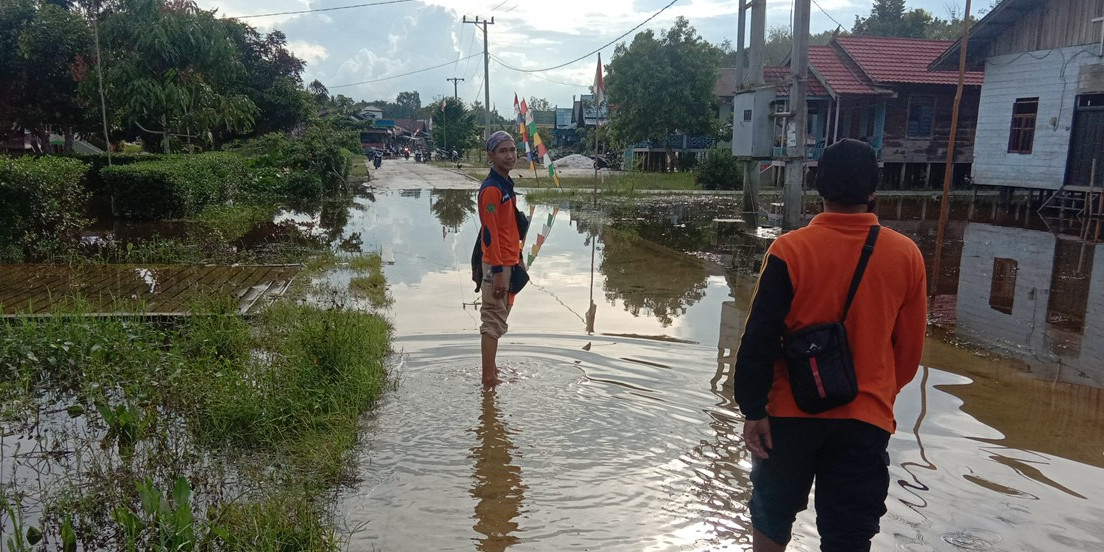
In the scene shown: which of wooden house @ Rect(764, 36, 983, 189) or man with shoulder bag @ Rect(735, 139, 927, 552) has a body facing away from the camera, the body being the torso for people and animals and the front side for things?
the man with shoulder bag

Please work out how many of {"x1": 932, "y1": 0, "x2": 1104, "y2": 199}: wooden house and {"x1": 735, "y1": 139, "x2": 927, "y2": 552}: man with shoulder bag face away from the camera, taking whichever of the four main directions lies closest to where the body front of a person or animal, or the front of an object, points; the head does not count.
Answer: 1

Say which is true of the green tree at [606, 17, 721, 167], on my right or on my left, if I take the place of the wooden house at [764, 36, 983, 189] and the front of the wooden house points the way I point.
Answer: on my right

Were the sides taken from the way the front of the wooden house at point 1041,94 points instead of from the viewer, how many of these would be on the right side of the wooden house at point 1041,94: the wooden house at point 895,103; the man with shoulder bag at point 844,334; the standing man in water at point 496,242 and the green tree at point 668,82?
2

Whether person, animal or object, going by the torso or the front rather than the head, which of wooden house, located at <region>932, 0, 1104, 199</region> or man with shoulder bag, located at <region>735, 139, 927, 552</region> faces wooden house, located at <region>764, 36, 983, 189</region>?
the man with shoulder bag

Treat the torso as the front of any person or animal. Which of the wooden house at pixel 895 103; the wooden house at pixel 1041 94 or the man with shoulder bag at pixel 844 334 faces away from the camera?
the man with shoulder bag

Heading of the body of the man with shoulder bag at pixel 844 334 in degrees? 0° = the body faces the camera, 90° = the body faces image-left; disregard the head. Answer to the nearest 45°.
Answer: approximately 180°

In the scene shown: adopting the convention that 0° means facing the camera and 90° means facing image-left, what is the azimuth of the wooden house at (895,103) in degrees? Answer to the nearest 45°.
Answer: approximately 45°

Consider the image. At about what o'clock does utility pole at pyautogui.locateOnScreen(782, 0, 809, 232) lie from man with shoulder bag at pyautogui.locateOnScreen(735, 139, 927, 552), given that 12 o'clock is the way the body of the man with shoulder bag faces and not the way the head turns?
The utility pole is roughly at 12 o'clock from the man with shoulder bag.

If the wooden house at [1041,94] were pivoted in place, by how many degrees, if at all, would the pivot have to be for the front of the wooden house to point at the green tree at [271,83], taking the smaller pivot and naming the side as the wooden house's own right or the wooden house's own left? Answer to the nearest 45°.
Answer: approximately 45° to the wooden house's own right

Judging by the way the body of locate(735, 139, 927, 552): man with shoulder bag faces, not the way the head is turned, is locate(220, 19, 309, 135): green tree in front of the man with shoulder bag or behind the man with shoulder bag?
in front

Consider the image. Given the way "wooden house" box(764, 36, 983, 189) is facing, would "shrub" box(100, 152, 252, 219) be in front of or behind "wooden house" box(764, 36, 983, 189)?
in front
